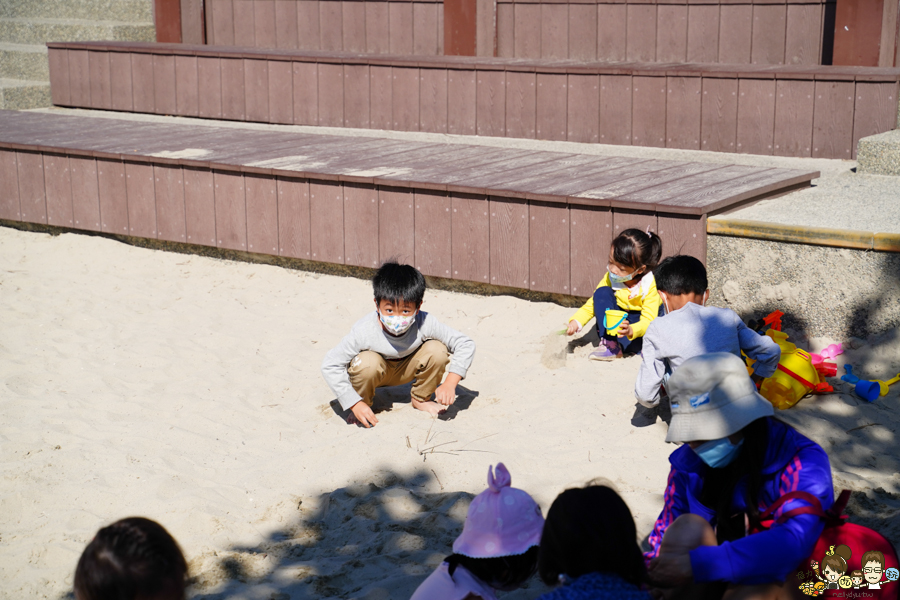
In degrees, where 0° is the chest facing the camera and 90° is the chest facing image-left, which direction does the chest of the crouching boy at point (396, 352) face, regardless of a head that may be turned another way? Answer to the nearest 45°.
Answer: approximately 0°

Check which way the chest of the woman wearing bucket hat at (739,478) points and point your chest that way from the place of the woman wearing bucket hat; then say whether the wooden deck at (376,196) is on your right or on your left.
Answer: on your right

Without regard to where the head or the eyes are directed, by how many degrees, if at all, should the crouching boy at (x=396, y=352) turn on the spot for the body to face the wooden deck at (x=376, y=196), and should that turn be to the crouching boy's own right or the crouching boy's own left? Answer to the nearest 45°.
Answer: approximately 180°

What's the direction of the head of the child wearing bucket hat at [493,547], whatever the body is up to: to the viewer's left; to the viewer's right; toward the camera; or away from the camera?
away from the camera

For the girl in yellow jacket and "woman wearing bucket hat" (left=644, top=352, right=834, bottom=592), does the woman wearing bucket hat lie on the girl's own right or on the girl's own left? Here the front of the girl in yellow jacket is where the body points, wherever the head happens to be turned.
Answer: on the girl's own left

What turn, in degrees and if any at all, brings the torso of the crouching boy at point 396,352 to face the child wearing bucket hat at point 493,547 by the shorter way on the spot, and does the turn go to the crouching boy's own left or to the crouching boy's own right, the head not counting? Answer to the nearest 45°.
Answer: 0° — they already face them

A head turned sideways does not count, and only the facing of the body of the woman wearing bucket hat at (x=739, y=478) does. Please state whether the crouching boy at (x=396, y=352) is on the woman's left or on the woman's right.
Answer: on the woman's right

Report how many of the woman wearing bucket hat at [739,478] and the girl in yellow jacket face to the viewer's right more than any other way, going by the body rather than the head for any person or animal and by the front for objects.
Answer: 0

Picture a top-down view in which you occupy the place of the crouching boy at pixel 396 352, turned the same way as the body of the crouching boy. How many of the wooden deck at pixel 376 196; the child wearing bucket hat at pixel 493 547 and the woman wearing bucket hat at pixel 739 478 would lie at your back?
1

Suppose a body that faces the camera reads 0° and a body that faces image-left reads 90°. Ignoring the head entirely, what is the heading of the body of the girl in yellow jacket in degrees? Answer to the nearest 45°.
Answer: approximately 45°
